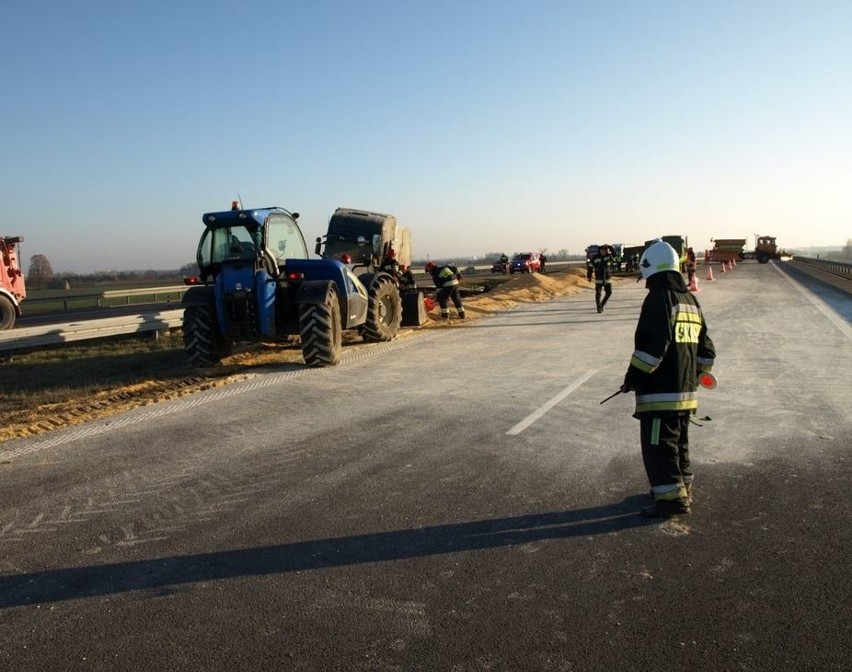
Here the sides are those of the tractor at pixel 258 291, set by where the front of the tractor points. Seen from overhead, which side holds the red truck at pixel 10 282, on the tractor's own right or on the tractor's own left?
on the tractor's own left

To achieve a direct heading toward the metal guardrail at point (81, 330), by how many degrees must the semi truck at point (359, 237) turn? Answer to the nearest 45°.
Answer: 0° — it already faces it

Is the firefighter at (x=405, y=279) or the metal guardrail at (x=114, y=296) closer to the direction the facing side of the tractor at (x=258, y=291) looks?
the firefighter

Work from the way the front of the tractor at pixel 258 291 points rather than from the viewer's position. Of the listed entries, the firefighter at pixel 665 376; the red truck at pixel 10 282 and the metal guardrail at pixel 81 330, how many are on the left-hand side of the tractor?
2

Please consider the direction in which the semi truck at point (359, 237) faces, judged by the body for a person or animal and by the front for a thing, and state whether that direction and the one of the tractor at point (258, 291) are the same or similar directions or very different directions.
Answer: very different directions

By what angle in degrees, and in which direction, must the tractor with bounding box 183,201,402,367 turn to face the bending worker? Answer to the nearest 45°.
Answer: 0° — it already faces them

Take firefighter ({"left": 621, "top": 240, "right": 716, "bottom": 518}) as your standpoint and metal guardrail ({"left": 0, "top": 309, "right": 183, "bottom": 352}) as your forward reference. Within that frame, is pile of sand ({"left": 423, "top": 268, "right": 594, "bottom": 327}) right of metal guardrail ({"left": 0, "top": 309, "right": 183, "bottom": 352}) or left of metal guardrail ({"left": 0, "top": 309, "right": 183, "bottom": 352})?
right

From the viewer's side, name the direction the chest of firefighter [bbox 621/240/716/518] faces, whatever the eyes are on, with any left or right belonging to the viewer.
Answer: facing away from the viewer and to the left of the viewer

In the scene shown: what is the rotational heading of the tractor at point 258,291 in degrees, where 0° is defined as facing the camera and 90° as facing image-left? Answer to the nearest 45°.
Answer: approximately 225°

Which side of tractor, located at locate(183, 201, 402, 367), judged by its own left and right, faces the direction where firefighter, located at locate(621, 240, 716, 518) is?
right
